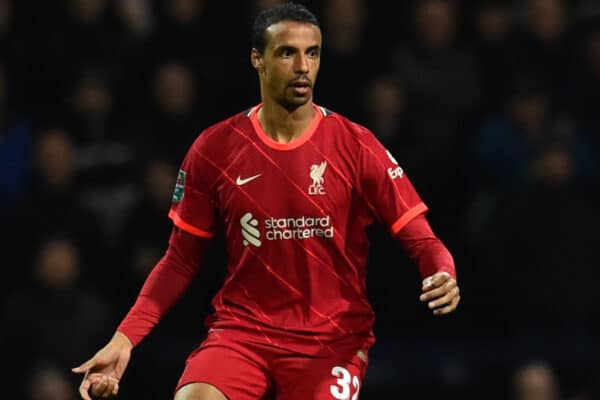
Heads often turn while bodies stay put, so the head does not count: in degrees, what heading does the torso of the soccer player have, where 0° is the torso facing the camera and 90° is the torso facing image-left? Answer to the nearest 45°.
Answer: approximately 0°
